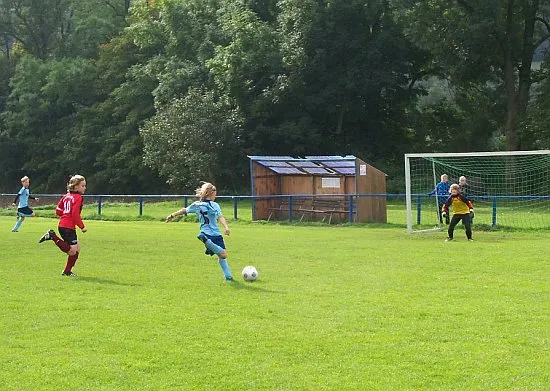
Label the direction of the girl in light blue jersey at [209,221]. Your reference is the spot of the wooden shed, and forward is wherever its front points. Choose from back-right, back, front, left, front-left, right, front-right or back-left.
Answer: front-left

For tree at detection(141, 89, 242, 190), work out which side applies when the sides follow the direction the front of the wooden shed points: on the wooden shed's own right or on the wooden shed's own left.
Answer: on the wooden shed's own right

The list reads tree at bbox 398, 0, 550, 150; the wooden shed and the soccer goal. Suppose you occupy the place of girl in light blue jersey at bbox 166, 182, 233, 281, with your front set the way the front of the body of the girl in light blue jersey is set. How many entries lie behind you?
0

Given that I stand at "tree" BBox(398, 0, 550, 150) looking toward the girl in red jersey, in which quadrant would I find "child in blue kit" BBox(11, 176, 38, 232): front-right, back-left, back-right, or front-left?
front-right

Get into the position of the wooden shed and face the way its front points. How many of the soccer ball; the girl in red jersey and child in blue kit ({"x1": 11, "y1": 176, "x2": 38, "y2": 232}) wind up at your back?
0

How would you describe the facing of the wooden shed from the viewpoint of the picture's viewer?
facing the viewer and to the left of the viewer

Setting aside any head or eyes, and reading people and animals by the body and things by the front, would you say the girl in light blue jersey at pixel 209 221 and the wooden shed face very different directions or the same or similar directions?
very different directions

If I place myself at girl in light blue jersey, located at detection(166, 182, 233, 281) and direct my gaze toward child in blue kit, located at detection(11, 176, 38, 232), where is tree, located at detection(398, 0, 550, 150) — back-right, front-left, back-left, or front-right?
front-right

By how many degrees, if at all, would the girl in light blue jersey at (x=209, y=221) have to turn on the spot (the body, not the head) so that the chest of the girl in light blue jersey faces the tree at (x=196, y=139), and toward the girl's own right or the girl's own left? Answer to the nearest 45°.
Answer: approximately 45° to the girl's own left

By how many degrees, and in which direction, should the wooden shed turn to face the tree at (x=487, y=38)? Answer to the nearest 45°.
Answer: approximately 180°

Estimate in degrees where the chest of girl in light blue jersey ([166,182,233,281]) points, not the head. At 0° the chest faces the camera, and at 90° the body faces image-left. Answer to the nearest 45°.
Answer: approximately 225°

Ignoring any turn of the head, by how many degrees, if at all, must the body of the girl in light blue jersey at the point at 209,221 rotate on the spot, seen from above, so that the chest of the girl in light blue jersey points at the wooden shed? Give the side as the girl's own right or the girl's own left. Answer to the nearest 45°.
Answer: approximately 45° to the girl's own left

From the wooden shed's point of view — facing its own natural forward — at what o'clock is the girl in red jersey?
The girl in red jersey is roughly at 11 o'clock from the wooden shed.
